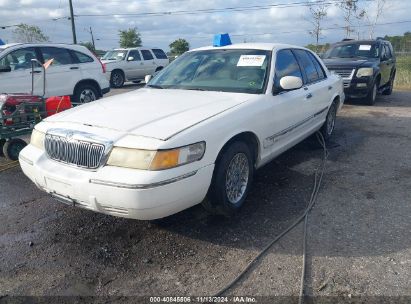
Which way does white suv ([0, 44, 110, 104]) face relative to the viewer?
to the viewer's left

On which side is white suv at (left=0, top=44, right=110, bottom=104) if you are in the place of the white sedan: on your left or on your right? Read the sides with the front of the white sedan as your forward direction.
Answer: on your right

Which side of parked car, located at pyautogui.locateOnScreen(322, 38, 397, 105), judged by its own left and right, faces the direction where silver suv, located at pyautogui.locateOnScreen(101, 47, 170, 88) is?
right

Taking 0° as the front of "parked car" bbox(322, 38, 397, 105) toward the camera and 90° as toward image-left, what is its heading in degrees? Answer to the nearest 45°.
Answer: approximately 45°

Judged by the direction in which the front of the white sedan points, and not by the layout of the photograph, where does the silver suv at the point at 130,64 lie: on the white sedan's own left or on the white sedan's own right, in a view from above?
on the white sedan's own right

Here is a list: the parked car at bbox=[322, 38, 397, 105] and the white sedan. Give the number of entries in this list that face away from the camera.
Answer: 0

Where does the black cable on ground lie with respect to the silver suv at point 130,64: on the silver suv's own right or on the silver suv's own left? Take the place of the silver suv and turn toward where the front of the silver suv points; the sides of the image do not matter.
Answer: on the silver suv's own left

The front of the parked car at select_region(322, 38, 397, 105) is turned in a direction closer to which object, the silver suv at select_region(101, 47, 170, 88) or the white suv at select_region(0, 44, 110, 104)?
the white suv
